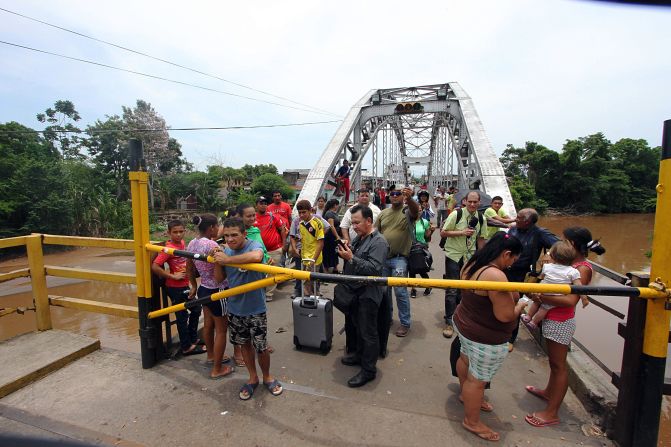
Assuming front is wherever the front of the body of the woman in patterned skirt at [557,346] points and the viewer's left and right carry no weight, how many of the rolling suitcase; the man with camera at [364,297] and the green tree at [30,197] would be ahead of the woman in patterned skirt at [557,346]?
3

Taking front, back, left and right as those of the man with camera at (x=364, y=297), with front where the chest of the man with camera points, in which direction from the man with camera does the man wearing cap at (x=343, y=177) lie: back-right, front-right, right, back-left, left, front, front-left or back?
back-right

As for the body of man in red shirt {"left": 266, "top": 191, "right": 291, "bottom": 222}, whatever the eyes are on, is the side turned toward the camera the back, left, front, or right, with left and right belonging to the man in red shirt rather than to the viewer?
front

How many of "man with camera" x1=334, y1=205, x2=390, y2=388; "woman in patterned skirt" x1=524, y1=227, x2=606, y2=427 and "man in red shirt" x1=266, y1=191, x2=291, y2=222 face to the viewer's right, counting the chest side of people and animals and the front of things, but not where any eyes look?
0

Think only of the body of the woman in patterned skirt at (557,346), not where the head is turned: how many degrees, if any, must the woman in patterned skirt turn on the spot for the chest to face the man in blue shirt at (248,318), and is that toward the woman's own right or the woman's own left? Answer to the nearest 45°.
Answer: approximately 45° to the woman's own left

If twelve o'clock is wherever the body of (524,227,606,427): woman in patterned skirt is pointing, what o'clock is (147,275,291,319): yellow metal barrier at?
The yellow metal barrier is roughly at 11 o'clock from the woman in patterned skirt.

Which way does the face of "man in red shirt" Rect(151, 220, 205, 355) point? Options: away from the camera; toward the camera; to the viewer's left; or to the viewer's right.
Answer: toward the camera

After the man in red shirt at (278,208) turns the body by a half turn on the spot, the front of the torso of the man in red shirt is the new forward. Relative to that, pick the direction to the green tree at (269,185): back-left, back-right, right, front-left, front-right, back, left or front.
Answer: front

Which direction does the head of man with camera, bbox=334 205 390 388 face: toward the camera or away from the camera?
toward the camera

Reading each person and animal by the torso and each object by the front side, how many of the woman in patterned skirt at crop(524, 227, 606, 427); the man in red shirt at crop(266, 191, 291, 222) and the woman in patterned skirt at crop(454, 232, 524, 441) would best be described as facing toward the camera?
1

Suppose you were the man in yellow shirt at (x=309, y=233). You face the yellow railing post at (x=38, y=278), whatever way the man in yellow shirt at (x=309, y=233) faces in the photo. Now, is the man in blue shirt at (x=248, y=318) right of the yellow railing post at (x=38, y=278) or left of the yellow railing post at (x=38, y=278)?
left

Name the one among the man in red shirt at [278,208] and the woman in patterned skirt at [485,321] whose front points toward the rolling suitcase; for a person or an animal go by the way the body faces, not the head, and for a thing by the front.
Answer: the man in red shirt

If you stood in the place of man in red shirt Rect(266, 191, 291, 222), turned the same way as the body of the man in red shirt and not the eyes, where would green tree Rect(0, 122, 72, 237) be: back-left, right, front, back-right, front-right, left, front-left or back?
back-right

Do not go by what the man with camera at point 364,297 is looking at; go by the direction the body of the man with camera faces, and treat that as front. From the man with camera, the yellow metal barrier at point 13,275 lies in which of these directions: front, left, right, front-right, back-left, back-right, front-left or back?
front-right
